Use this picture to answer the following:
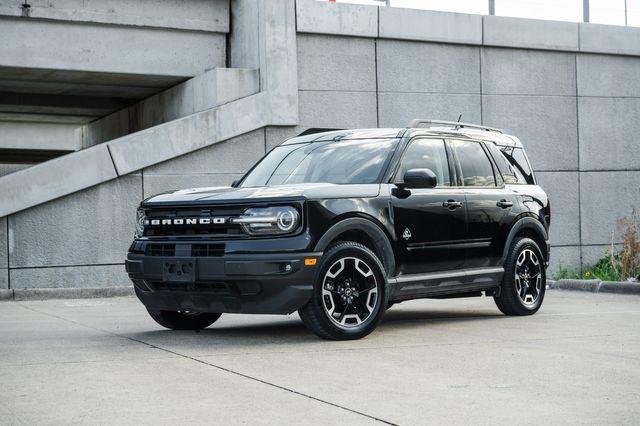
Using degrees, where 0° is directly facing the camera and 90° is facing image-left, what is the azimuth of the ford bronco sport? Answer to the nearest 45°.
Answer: approximately 45°

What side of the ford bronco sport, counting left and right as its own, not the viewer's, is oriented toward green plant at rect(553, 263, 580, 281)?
back
